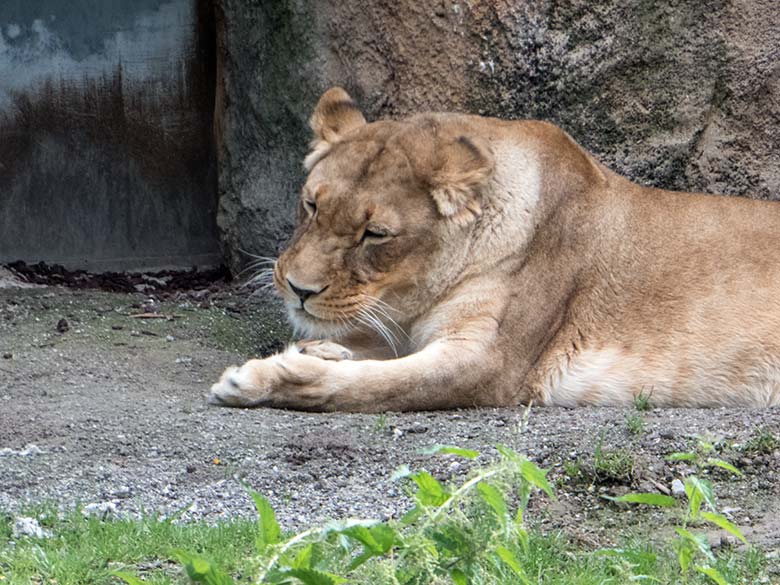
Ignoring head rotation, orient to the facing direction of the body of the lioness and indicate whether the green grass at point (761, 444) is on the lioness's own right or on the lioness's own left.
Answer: on the lioness's own left

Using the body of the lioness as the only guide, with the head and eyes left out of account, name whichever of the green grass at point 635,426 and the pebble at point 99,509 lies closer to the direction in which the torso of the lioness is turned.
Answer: the pebble

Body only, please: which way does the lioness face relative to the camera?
to the viewer's left

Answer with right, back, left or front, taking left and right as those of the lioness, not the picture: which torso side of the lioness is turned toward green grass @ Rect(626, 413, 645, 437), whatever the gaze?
left

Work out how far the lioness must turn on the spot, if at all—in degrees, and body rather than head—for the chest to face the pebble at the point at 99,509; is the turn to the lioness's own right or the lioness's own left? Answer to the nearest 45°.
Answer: approximately 45° to the lioness's own left

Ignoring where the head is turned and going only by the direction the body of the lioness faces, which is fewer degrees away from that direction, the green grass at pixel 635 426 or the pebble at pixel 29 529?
the pebble

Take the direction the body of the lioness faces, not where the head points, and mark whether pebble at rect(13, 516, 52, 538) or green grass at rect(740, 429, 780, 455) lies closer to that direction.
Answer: the pebble

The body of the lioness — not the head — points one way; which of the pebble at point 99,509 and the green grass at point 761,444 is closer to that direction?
the pebble

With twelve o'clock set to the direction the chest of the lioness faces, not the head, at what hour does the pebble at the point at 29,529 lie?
The pebble is roughly at 10 o'clock from the lioness.
